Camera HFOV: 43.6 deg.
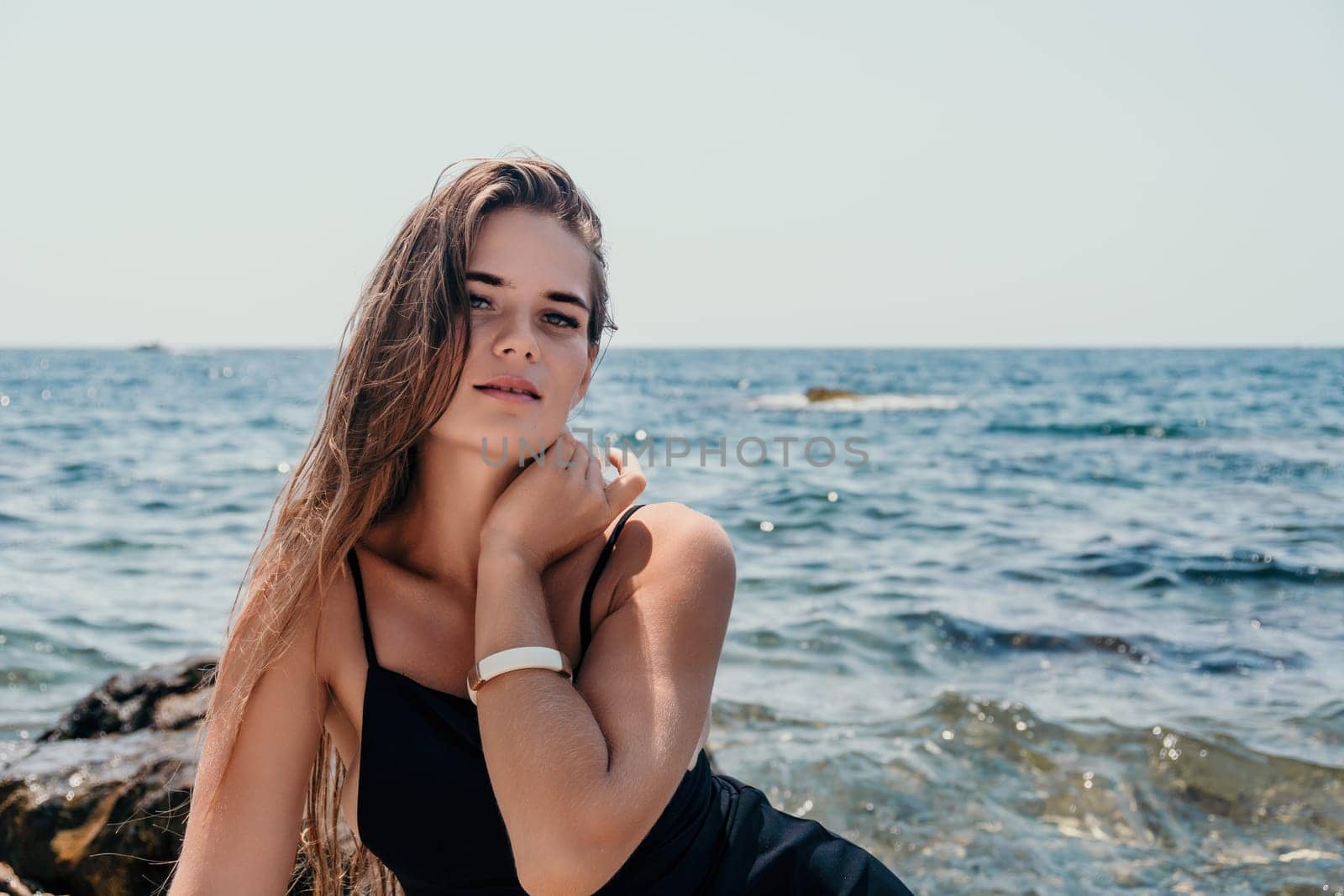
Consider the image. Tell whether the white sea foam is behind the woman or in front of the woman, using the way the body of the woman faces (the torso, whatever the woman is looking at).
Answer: behind

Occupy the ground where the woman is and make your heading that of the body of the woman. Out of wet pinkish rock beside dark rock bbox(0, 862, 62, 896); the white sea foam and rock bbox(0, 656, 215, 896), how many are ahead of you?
0

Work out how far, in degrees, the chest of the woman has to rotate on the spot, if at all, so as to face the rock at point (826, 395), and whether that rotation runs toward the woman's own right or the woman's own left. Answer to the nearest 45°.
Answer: approximately 180°

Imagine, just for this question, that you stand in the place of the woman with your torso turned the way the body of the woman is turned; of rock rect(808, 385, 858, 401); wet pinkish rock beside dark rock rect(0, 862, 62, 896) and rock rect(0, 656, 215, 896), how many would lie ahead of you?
0

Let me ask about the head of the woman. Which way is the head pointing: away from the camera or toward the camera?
toward the camera

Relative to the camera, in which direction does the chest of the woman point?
toward the camera

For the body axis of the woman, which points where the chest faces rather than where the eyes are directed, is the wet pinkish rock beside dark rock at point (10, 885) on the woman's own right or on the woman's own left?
on the woman's own right
